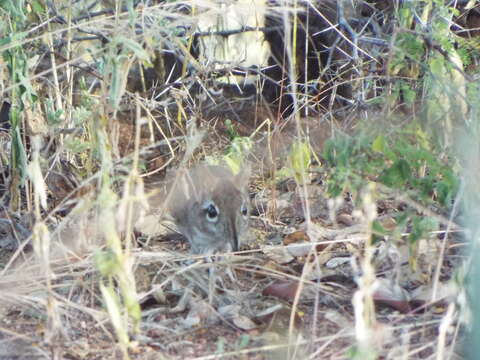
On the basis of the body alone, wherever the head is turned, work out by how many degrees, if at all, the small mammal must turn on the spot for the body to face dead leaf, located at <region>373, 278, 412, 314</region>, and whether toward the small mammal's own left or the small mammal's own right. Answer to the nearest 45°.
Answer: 0° — it already faces it

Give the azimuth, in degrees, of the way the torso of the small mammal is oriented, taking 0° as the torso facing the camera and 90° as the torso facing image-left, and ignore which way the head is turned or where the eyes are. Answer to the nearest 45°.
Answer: approximately 315°
